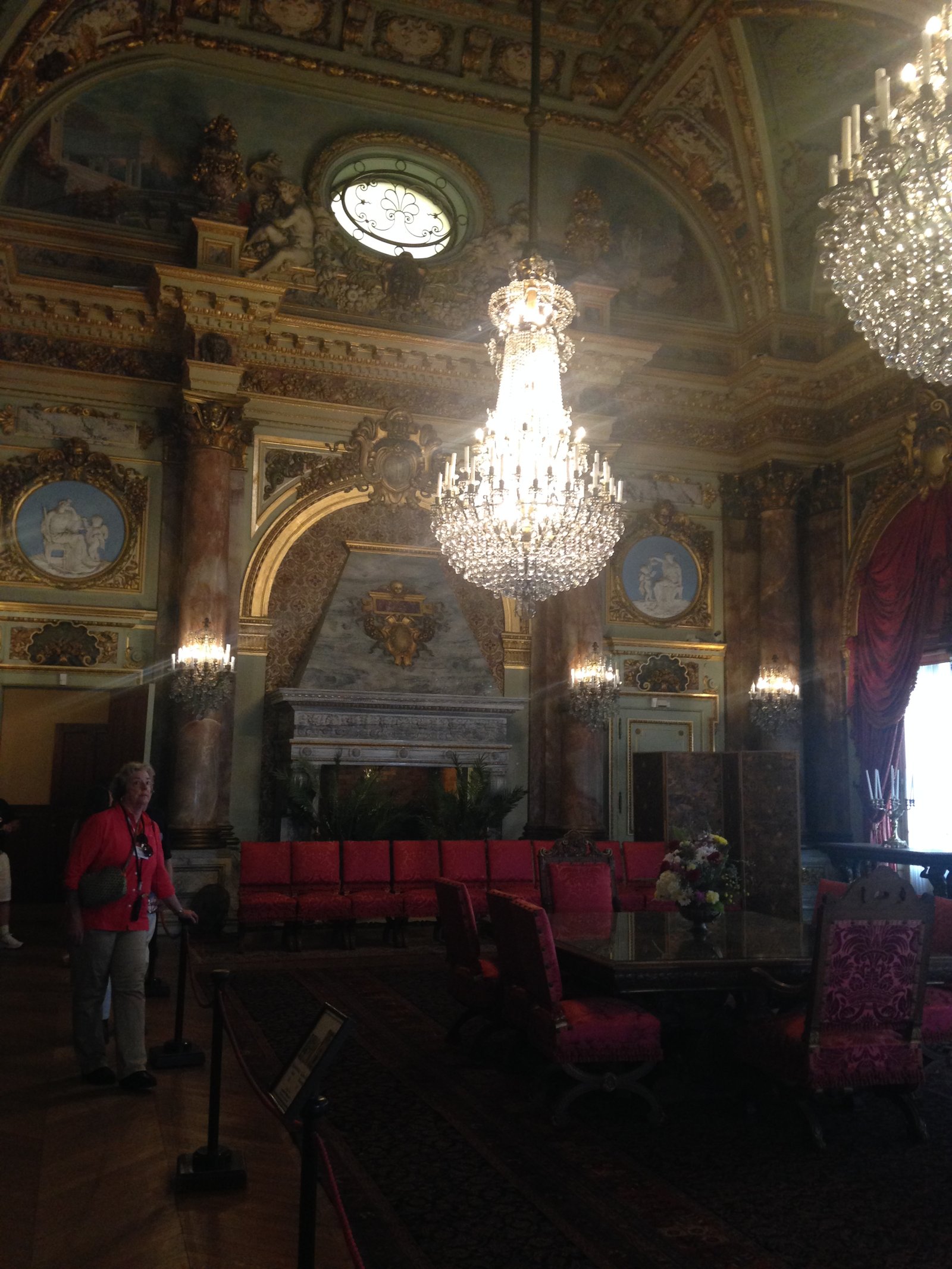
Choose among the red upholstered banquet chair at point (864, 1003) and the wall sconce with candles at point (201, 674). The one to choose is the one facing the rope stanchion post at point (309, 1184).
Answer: the wall sconce with candles

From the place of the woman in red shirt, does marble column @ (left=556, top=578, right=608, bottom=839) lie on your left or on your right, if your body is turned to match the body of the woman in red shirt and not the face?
on your left

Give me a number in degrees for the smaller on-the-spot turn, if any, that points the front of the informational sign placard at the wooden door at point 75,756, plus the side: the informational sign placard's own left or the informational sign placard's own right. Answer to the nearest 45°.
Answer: approximately 135° to the informational sign placard's own right

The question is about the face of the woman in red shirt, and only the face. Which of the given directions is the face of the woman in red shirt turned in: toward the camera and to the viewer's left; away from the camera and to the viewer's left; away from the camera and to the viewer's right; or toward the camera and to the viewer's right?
toward the camera and to the viewer's right

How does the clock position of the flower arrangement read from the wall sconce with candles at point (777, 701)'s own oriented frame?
The flower arrangement is roughly at 12 o'clock from the wall sconce with candles.

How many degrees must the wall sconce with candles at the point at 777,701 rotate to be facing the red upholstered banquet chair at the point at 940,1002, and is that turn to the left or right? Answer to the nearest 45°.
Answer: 0° — it already faces it

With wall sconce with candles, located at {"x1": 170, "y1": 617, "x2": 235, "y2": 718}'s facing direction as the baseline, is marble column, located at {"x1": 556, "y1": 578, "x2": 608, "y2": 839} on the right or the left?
on its left

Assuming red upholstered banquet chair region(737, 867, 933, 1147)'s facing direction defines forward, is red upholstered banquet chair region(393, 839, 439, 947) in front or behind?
in front

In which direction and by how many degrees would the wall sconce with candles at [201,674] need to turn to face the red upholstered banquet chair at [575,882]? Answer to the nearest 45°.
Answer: approximately 45° to its left

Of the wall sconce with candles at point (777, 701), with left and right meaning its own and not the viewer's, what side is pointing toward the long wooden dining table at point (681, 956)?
front
